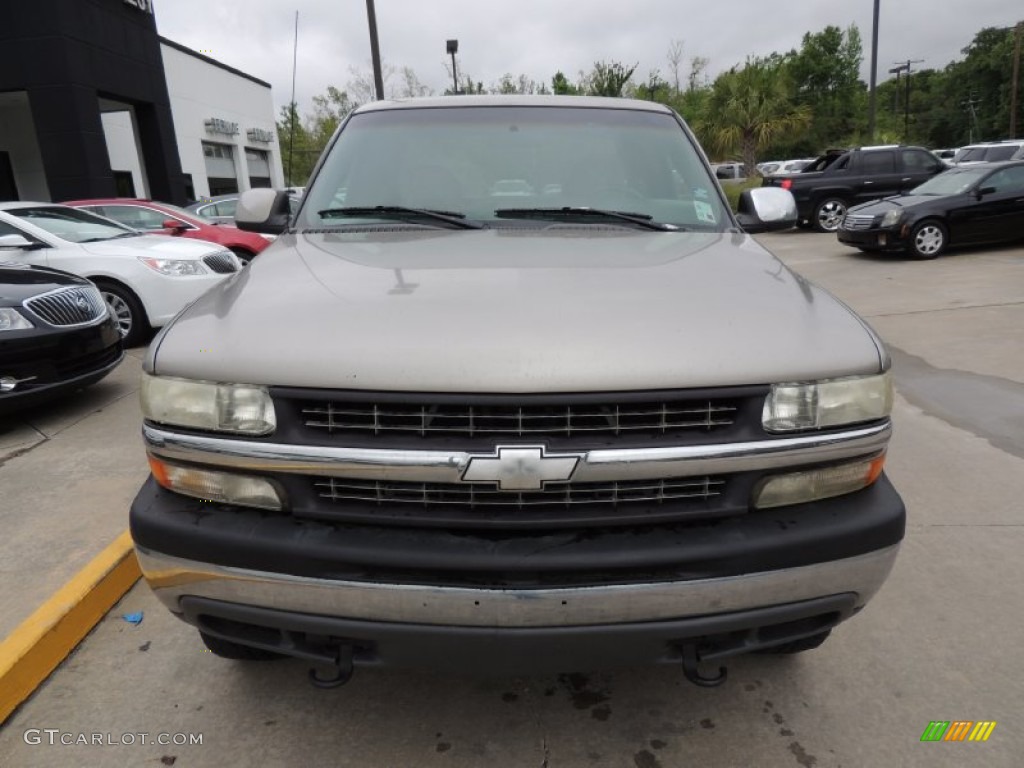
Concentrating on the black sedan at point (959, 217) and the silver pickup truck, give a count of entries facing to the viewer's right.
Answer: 0

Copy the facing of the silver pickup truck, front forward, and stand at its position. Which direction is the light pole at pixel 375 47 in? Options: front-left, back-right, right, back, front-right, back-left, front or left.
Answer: back

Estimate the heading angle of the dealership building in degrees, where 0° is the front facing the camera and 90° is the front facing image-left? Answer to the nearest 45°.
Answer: approximately 315°

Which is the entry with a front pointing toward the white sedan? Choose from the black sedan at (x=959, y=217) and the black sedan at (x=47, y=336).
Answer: the black sedan at (x=959, y=217)

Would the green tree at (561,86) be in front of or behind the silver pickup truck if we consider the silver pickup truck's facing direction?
behind

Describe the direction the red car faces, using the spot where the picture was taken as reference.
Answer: facing to the right of the viewer

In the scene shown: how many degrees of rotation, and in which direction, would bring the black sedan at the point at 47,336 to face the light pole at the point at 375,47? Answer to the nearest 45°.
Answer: approximately 90° to its left

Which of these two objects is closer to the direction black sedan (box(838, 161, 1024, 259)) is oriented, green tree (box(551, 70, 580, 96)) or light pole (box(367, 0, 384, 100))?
the light pole

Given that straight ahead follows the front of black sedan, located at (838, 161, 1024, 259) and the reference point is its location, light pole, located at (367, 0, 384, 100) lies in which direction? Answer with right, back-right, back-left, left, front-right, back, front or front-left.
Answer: front-right

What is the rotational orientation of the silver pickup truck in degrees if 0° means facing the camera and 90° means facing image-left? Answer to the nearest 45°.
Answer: approximately 0°

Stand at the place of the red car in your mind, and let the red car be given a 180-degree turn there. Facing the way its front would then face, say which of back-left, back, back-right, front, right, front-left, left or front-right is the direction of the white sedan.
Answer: left

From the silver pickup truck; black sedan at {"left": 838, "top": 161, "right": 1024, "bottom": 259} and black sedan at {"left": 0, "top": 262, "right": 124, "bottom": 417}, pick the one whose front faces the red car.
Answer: black sedan at {"left": 838, "top": 161, "right": 1024, "bottom": 259}

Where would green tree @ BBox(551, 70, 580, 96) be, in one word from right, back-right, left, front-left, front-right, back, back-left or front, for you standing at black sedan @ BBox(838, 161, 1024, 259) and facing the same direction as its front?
right

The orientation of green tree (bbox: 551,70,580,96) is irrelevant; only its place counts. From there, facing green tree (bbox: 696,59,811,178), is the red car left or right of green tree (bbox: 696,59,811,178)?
right

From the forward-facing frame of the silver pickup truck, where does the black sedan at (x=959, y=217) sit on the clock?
The black sedan is roughly at 7 o'clock from the silver pickup truck.

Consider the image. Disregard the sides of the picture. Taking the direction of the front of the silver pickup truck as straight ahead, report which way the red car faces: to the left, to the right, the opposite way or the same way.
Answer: to the left

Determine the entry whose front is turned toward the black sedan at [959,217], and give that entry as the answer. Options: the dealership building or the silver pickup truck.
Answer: the dealership building

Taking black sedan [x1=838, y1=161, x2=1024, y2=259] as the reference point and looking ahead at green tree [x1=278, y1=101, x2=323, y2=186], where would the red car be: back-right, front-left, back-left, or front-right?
front-left
